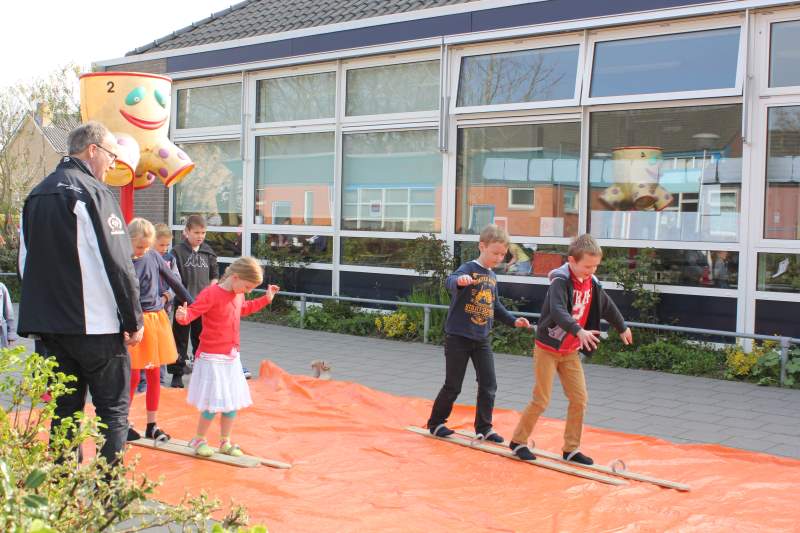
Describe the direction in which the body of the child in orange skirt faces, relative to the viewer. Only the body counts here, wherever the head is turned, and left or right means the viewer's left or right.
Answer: facing the viewer and to the right of the viewer

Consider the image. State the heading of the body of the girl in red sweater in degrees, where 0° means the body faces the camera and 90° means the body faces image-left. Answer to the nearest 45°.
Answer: approximately 315°

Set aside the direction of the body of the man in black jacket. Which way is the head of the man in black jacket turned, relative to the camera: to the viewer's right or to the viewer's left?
to the viewer's right

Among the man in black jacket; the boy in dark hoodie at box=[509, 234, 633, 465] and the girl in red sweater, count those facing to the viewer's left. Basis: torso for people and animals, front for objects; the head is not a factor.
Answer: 0

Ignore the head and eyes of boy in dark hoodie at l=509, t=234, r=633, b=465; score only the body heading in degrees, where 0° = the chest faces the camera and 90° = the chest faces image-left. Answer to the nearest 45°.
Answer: approximately 315°

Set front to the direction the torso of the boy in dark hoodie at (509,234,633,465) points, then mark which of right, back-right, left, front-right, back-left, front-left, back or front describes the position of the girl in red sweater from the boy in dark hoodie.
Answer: back-right

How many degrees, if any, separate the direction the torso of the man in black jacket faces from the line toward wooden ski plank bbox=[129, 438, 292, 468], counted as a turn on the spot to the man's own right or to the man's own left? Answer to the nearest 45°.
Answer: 0° — they already face it

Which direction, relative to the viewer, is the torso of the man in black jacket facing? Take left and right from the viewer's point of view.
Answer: facing away from the viewer and to the right of the viewer

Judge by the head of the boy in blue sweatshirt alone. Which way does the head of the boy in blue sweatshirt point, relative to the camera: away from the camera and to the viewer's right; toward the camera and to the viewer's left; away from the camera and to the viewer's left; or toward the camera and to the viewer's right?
toward the camera and to the viewer's right

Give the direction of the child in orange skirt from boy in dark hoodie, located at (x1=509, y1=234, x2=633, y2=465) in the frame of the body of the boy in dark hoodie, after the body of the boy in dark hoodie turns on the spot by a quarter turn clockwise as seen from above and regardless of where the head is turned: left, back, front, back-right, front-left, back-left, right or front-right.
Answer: front-right
